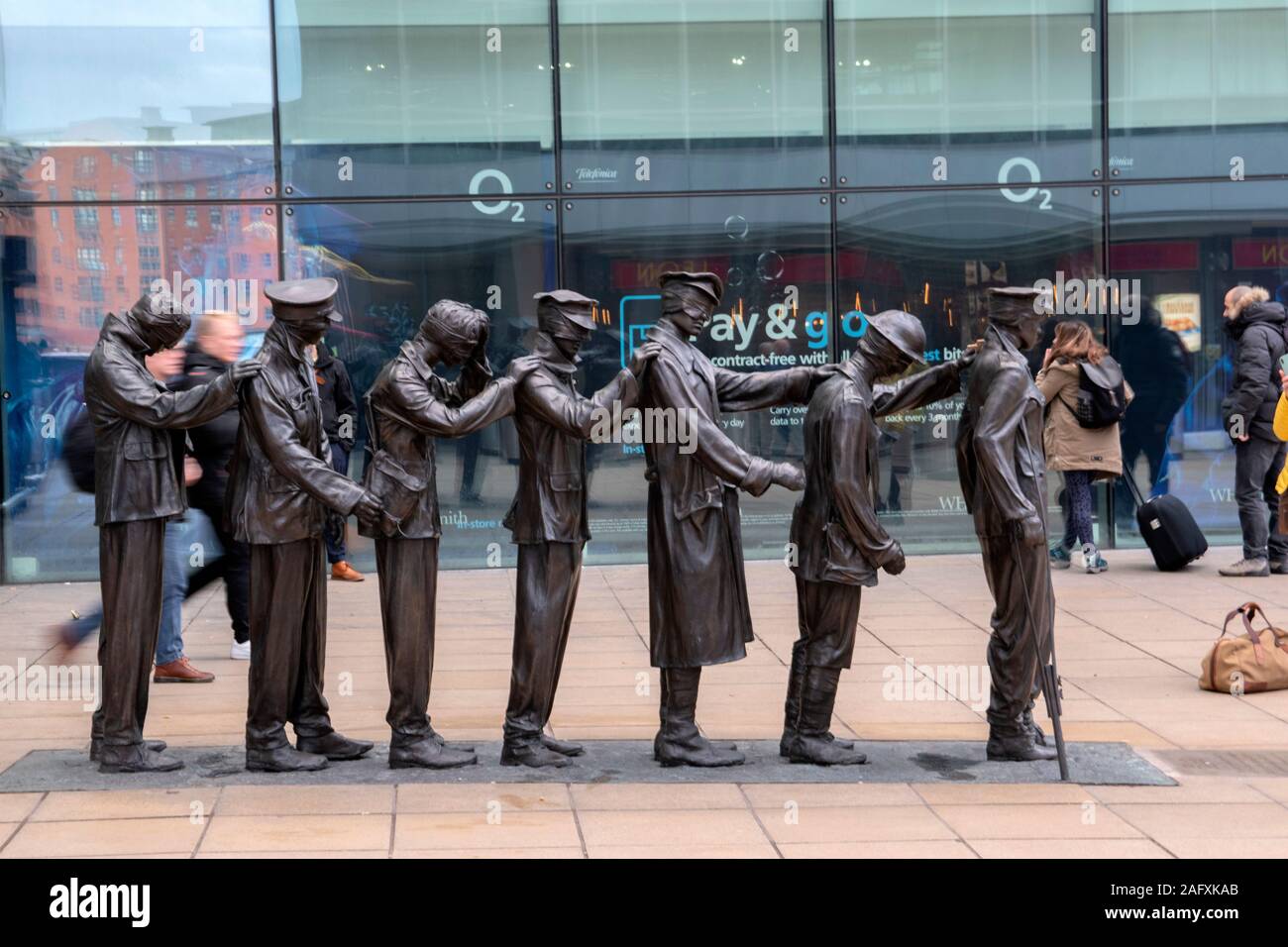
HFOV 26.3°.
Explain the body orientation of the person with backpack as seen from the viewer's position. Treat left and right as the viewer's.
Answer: facing away from the viewer and to the left of the viewer

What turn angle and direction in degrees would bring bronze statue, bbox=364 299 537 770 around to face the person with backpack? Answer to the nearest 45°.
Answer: approximately 45° to its left

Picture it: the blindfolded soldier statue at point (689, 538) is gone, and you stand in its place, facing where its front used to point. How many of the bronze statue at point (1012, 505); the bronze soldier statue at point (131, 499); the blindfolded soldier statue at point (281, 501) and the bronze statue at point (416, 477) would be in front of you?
1

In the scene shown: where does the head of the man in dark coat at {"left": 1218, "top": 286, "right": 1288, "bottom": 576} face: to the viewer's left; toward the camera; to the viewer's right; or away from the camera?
to the viewer's left

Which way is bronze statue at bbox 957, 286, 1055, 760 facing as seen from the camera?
to the viewer's right

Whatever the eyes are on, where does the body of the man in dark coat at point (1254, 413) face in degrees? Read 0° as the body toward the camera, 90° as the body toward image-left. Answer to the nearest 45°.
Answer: approximately 90°

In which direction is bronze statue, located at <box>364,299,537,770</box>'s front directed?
to the viewer's right

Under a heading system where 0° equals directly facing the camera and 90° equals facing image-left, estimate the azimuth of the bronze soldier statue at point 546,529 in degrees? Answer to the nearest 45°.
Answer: approximately 270°

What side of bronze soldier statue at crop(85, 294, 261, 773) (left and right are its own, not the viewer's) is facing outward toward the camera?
right

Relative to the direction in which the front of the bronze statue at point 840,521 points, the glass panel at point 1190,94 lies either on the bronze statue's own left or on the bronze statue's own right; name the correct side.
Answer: on the bronze statue's own left

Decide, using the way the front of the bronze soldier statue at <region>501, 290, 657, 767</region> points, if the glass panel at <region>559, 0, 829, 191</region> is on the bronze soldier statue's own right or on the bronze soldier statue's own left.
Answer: on the bronze soldier statue's own left

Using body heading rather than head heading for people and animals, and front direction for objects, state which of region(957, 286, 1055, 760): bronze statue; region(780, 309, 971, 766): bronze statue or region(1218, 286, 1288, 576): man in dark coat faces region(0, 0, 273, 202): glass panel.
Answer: the man in dark coat

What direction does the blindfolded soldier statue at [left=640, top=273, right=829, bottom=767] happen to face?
to the viewer's right

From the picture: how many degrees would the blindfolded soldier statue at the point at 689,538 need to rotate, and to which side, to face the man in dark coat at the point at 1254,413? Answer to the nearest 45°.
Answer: approximately 45° to its left

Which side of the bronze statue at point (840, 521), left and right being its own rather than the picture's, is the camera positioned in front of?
right

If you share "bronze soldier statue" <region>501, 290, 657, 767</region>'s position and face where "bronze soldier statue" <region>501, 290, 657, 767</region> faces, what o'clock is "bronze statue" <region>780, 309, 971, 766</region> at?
The bronze statue is roughly at 12 o'clock from the bronze soldier statue.
